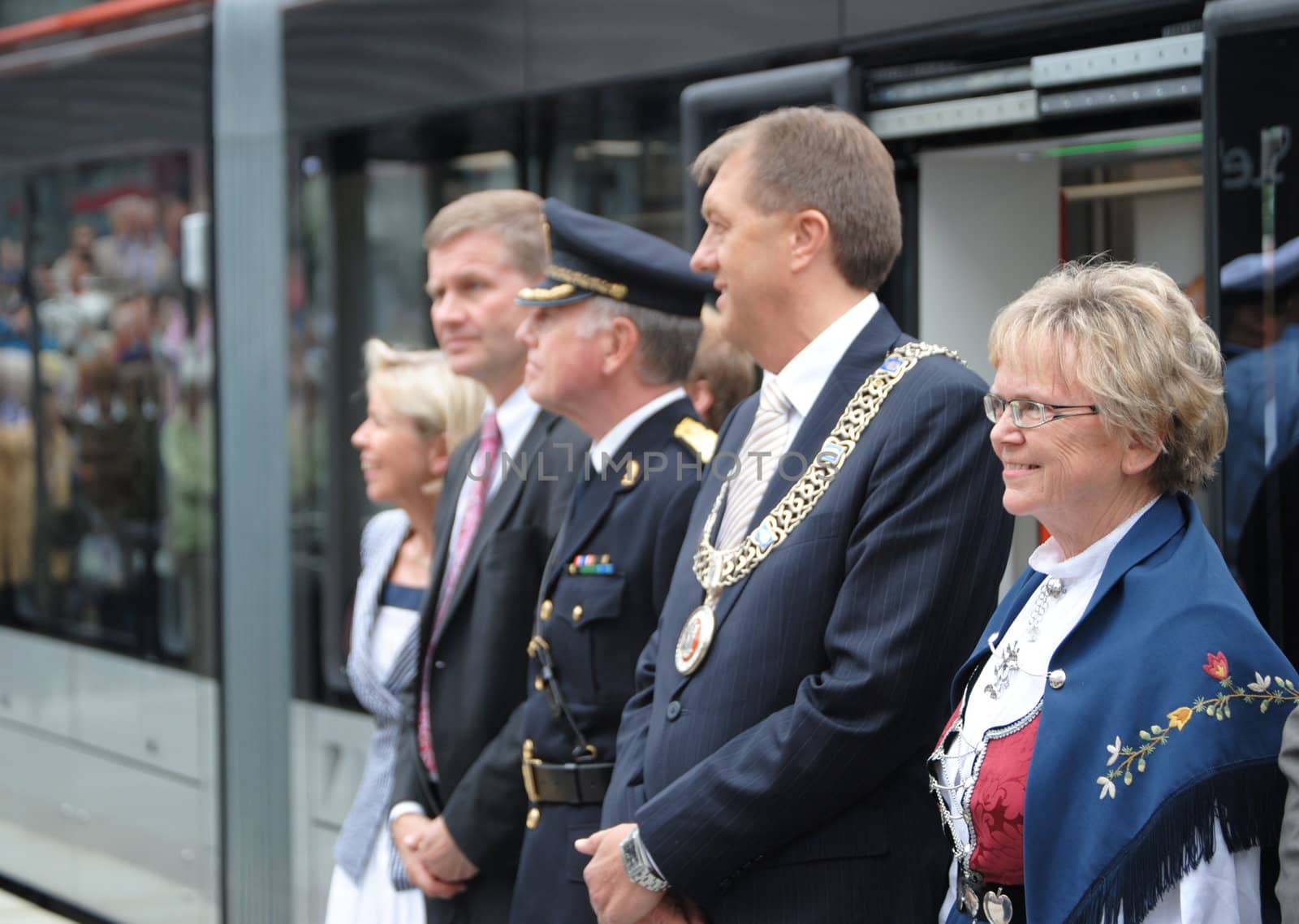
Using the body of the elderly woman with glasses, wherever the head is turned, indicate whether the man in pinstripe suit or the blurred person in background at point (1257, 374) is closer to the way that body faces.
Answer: the man in pinstripe suit

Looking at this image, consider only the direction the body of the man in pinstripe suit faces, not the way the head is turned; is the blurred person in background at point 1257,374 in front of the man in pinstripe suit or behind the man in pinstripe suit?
behind

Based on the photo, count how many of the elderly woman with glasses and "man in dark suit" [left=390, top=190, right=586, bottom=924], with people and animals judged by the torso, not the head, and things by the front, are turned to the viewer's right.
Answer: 0

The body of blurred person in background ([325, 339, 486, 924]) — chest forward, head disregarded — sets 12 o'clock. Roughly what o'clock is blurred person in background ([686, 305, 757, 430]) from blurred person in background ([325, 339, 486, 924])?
blurred person in background ([686, 305, 757, 430]) is roughly at 8 o'clock from blurred person in background ([325, 339, 486, 924]).

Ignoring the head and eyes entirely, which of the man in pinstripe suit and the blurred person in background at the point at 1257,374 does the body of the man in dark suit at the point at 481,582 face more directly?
the man in pinstripe suit

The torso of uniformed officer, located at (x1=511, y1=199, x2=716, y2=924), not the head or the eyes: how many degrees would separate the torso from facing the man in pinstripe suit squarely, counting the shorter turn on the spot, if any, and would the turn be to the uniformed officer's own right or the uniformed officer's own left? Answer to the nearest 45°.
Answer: approximately 90° to the uniformed officer's own left

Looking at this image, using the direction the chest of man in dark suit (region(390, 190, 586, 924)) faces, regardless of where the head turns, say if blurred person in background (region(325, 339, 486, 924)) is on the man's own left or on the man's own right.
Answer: on the man's own right

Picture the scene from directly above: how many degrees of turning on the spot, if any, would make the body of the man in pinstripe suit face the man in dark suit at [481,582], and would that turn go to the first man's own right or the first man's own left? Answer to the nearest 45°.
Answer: approximately 90° to the first man's own right

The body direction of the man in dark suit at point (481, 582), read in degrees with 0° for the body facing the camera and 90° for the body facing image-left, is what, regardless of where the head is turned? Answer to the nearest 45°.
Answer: approximately 45°

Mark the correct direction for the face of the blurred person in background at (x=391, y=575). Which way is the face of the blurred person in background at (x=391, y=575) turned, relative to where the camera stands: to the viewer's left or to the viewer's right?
to the viewer's left

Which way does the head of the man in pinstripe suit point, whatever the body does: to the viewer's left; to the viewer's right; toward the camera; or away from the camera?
to the viewer's left

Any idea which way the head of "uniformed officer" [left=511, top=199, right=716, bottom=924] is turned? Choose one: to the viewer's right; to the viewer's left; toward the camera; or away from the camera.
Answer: to the viewer's left
